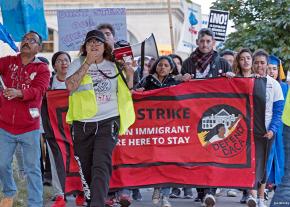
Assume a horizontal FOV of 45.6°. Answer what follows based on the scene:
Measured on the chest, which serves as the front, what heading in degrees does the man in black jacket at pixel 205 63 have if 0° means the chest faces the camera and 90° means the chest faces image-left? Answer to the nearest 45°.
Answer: approximately 0°

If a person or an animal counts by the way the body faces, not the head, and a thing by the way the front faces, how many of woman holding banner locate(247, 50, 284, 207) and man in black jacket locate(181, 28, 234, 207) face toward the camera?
2

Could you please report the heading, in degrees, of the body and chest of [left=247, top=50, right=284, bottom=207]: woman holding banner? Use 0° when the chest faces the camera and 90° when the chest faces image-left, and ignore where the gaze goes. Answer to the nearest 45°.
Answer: approximately 0°
